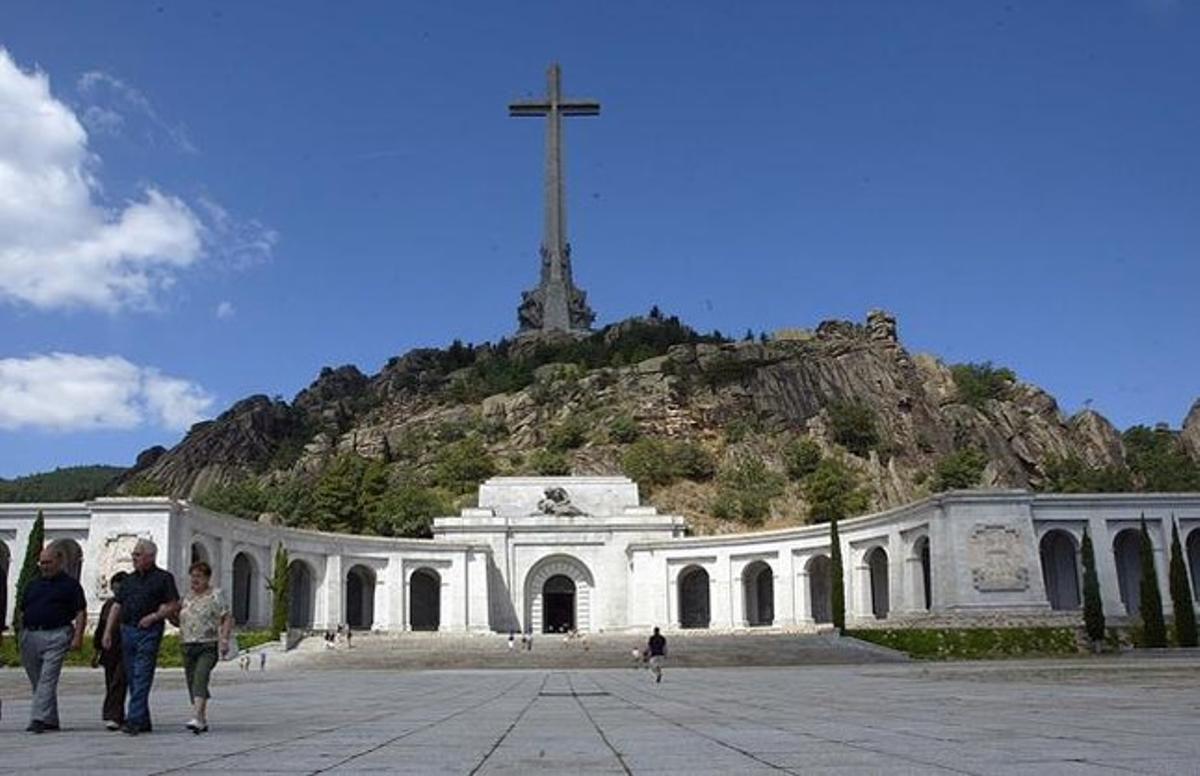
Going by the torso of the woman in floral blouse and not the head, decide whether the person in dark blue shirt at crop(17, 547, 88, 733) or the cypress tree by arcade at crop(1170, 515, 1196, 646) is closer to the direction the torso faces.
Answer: the person in dark blue shirt

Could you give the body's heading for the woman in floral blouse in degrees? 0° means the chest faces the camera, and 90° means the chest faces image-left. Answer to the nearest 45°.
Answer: approximately 45°

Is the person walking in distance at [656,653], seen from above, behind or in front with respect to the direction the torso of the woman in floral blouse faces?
behind

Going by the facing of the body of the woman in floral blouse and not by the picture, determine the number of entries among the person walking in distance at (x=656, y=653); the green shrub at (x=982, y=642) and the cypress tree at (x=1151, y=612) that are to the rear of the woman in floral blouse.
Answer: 3

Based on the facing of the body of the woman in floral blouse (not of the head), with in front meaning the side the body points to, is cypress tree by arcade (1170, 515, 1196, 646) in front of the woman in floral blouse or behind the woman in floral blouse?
behind

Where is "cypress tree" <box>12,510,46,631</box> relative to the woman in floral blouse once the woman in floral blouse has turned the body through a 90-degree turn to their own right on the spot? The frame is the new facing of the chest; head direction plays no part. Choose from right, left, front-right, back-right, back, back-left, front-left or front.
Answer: front-right

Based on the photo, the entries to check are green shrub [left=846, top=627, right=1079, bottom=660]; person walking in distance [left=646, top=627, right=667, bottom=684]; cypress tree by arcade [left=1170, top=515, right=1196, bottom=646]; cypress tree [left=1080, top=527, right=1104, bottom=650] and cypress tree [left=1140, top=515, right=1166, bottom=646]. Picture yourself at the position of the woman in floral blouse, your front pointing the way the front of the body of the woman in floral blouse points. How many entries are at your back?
5

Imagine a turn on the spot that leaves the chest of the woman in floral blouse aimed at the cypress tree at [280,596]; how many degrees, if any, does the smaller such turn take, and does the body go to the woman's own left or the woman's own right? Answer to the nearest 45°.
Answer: approximately 135° to the woman's own right

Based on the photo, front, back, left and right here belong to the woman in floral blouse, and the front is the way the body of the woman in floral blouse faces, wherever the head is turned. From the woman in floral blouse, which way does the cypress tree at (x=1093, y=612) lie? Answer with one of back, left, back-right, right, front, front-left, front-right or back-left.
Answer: back

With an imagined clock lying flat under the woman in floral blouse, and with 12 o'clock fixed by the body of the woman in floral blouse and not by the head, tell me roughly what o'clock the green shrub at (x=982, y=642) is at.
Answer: The green shrub is roughly at 6 o'clock from the woman in floral blouse.
